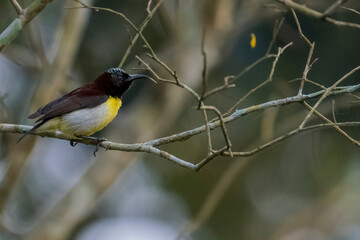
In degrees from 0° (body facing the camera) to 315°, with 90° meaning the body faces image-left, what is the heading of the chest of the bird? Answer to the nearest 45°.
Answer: approximately 270°
